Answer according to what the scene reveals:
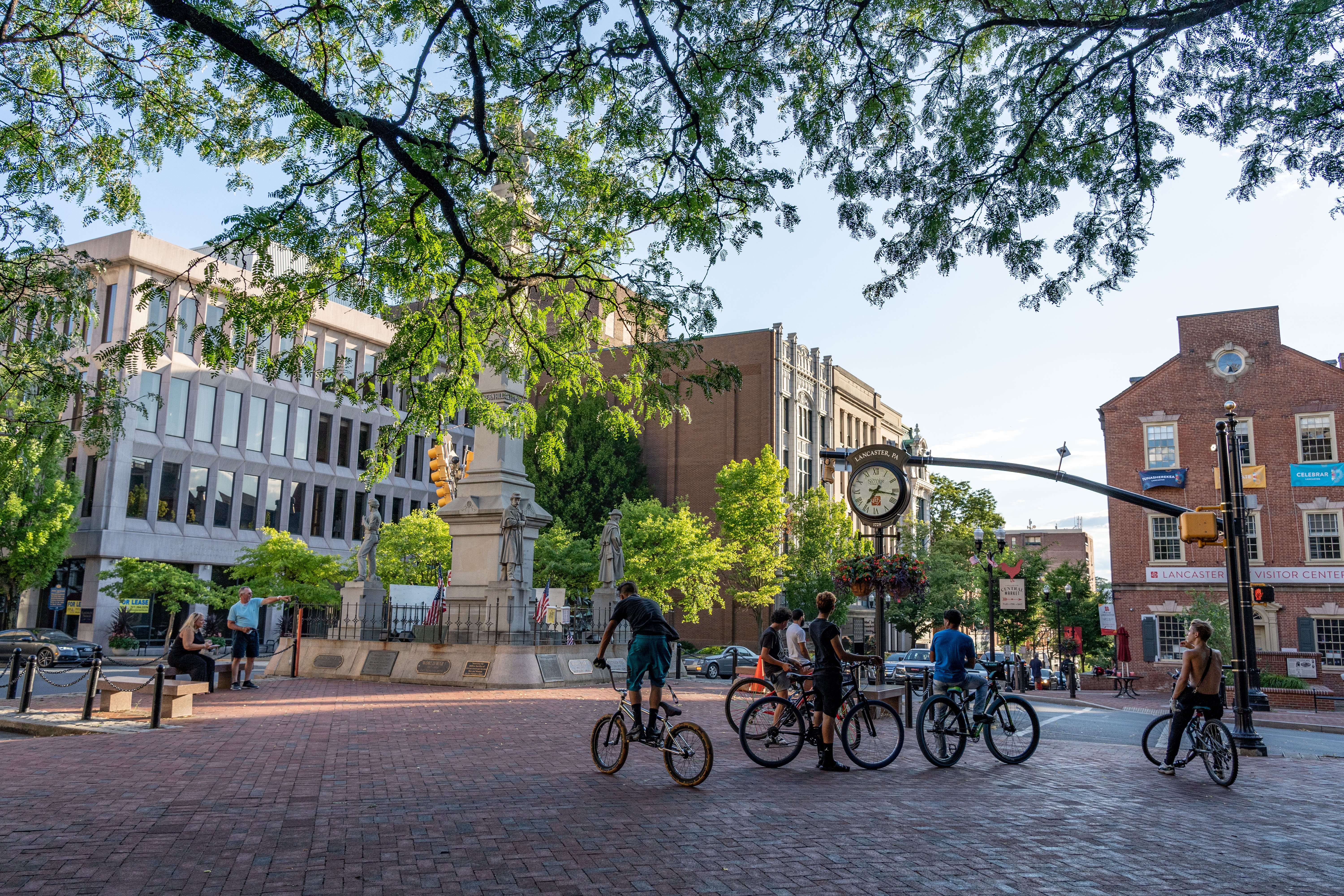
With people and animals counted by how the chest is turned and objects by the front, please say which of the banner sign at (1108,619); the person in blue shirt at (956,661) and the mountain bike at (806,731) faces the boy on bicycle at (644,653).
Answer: the banner sign

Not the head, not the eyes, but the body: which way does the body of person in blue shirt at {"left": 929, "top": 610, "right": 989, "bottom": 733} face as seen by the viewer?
away from the camera

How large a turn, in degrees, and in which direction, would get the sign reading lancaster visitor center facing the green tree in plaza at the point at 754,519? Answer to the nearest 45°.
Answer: approximately 90° to its right

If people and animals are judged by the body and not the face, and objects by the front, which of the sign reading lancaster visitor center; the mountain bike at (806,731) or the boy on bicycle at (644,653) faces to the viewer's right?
the mountain bike

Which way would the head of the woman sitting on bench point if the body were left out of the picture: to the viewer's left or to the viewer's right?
to the viewer's right

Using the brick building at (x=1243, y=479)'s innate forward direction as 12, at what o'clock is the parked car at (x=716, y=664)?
The parked car is roughly at 2 o'clock from the brick building.

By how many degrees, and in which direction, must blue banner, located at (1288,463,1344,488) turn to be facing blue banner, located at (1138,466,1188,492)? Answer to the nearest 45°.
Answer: approximately 90° to its right

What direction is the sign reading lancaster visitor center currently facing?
toward the camera

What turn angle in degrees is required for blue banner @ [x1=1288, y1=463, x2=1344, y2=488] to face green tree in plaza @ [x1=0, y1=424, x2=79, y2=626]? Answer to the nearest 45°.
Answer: approximately 45° to its right

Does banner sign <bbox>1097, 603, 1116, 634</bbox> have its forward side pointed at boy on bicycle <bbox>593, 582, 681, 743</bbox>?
yes

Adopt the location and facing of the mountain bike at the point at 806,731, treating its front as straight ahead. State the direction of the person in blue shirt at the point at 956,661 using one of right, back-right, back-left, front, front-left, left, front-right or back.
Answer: front-left

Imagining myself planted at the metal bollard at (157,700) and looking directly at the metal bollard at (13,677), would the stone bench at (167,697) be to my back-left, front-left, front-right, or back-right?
front-right

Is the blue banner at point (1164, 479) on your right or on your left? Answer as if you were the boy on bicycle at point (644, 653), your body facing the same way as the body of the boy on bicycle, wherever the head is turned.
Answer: on your right

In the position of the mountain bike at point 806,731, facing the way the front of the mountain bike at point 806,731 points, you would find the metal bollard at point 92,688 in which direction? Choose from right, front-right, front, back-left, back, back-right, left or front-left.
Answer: back

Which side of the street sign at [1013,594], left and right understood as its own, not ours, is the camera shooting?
front

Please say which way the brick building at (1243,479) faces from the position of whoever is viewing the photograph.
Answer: facing the viewer

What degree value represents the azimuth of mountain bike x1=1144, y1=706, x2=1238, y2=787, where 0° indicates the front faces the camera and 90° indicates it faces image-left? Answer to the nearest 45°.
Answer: approximately 135°

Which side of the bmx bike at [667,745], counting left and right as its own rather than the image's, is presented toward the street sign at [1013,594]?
right

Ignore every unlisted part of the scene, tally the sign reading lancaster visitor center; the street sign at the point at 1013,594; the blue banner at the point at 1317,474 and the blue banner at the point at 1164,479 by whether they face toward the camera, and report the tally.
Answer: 4
